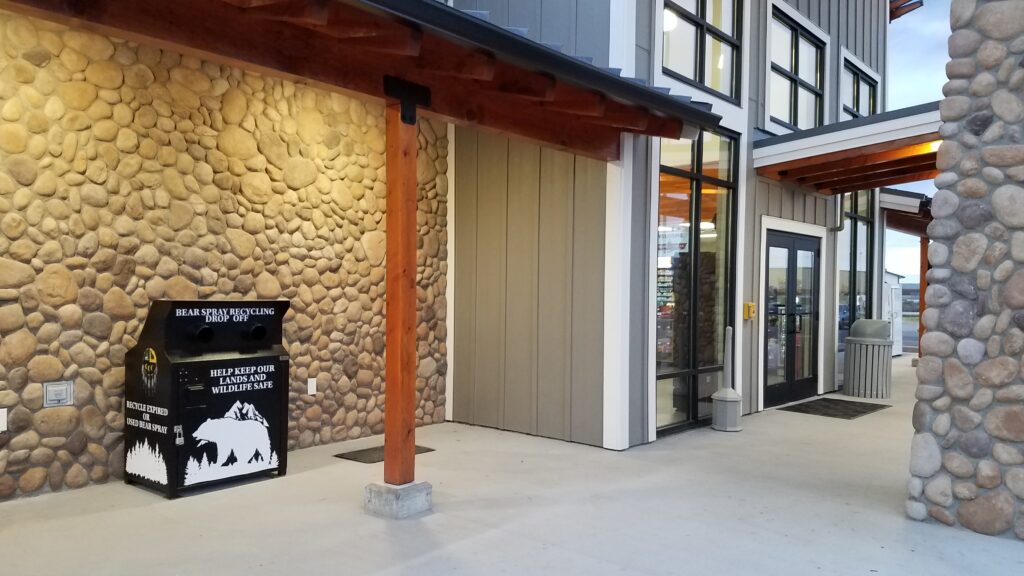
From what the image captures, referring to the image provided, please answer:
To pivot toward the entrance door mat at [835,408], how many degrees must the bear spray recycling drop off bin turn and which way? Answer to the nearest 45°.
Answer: approximately 45° to its left

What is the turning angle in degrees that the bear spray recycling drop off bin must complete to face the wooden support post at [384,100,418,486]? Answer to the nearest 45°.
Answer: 0° — it already faces it

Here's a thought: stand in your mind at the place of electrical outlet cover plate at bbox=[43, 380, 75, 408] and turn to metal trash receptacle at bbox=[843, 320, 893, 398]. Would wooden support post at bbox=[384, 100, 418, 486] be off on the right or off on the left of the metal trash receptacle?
right

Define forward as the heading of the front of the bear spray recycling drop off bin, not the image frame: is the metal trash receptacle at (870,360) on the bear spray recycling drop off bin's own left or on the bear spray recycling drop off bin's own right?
on the bear spray recycling drop off bin's own left

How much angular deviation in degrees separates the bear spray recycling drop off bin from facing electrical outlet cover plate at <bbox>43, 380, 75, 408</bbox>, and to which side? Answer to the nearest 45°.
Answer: approximately 135° to its right

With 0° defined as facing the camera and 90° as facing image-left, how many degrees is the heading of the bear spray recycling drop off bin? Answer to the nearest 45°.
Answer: approximately 315°

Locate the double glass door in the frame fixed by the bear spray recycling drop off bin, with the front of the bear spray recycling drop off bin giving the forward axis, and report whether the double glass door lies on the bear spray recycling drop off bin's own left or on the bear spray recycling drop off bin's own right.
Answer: on the bear spray recycling drop off bin's own left
